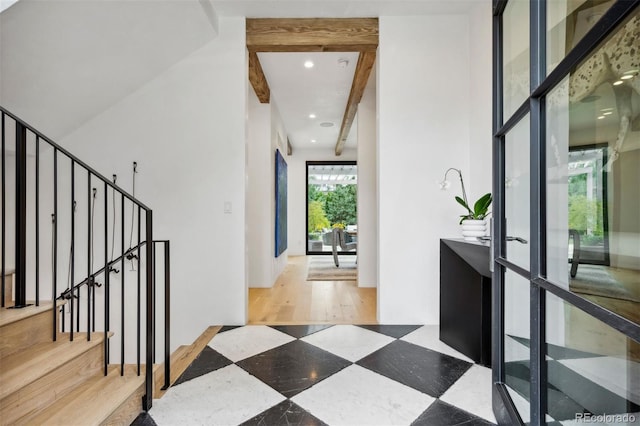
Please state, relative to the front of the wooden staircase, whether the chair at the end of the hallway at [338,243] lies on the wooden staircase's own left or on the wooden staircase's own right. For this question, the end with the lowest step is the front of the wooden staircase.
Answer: on the wooden staircase's own left

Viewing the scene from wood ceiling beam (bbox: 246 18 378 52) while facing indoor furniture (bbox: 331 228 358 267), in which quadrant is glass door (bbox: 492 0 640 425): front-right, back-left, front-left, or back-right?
back-right

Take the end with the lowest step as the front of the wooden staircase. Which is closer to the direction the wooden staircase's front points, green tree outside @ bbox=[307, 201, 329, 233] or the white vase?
the white vase

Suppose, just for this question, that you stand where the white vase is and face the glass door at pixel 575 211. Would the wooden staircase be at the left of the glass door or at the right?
right

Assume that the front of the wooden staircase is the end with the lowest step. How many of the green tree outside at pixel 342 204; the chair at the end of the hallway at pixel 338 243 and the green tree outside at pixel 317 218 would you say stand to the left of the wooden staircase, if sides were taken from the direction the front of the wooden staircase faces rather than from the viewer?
3

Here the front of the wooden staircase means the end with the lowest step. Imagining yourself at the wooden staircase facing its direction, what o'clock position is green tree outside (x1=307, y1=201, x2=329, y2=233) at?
The green tree outside is roughly at 9 o'clock from the wooden staircase.

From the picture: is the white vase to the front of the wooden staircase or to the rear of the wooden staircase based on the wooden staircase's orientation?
to the front

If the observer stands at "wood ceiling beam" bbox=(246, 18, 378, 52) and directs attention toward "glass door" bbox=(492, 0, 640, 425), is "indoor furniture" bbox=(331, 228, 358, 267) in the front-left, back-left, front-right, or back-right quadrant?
back-left

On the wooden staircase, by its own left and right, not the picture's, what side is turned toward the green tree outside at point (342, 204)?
left

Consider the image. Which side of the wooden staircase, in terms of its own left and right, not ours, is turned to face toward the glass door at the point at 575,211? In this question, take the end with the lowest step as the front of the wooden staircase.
front

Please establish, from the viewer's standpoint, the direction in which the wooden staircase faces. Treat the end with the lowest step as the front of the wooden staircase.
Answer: facing the viewer and to the right of the viewer
